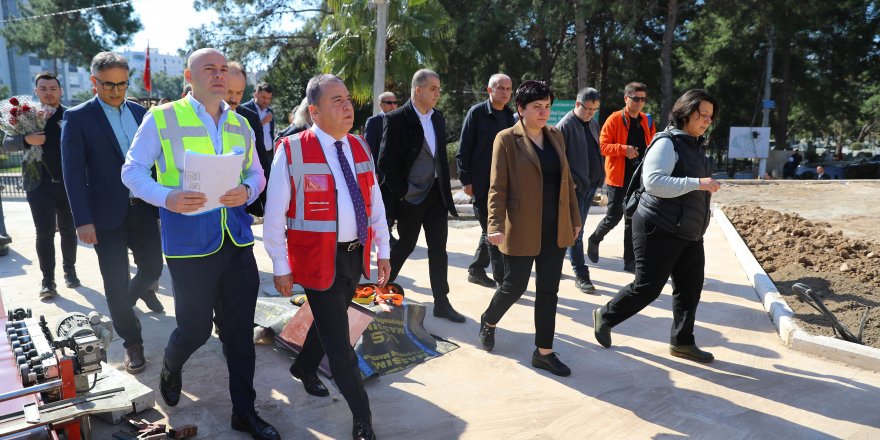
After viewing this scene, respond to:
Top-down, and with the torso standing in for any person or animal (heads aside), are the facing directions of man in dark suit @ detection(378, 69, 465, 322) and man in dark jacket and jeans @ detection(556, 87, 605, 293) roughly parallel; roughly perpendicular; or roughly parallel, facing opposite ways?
roughly parallel

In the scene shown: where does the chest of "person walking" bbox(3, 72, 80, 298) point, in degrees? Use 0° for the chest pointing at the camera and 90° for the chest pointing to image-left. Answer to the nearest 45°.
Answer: approximately 0°

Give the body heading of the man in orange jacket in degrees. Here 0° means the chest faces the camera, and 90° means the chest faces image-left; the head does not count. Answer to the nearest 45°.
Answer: approximately 315°

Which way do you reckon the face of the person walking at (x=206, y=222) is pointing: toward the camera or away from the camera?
toward the camera

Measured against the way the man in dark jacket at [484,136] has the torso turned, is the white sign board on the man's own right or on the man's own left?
on the man's own left

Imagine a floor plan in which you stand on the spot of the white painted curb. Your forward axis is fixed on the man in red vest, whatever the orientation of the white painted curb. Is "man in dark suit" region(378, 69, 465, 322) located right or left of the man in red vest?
right

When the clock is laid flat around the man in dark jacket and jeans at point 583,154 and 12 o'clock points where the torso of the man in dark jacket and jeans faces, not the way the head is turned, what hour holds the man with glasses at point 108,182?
The man with glasses is roughly at 3 o'clock from the man in dark jacket and jeans.

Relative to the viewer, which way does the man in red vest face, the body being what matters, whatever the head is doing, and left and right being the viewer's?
facing the viewer and to the right of the viewer

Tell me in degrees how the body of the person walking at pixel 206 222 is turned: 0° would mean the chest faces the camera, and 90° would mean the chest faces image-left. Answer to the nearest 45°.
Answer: approximately 315°

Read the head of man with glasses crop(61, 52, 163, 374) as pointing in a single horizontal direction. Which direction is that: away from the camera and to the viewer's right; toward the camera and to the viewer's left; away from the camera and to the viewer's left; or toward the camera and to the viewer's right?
toward the camera and to the viewer's right

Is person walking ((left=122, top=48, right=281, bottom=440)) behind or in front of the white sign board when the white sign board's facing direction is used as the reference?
in front

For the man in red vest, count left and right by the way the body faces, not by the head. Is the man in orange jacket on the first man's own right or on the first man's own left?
on the first man's own left

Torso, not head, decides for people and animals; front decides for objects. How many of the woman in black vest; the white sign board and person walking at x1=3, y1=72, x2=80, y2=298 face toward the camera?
2

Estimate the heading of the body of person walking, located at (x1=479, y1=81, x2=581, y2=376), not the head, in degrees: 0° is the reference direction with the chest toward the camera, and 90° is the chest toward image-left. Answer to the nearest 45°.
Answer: approximately 315°

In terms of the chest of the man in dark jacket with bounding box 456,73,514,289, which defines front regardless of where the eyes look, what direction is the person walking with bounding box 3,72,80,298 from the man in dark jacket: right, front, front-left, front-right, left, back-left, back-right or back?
back-right

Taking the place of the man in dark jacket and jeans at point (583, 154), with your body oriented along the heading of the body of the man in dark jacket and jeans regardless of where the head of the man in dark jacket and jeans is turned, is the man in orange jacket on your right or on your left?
on your left

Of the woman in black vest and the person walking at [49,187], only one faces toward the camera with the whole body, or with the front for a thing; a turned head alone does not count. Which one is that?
the person walking

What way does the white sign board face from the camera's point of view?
toward the camera

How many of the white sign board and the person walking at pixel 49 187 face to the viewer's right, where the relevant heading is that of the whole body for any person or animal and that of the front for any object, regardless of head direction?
0
